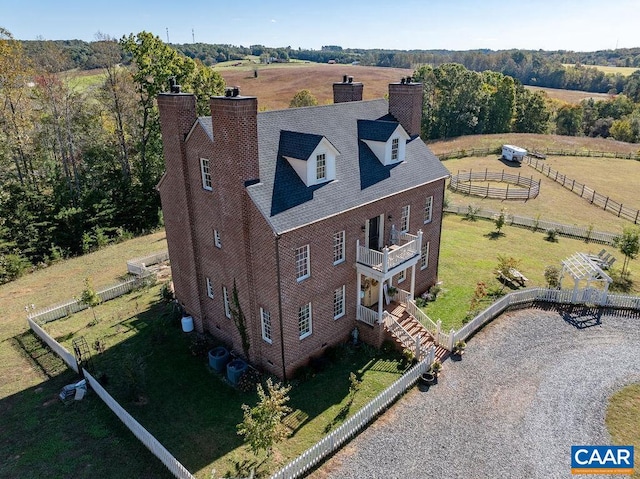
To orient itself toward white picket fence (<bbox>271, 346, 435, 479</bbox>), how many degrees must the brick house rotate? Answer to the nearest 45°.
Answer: approximately 45° to its right

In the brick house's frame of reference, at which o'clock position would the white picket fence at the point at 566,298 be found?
The white picket fence is roughly at 10 o'clock from the brick house.

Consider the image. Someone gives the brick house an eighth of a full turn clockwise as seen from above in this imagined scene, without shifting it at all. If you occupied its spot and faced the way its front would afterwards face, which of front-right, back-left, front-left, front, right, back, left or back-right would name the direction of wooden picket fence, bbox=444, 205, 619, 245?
back-left

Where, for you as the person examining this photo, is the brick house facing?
facing the viewer and to the right of the viewer

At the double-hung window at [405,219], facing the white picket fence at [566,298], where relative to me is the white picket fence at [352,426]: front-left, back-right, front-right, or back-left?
back-right

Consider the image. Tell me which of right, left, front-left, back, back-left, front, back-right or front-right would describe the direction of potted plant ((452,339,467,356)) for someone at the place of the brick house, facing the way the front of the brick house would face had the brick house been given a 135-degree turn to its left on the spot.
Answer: right

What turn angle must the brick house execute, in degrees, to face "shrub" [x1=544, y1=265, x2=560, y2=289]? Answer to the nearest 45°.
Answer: approximately 45° to its left

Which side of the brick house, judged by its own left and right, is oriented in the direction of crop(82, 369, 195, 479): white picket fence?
right

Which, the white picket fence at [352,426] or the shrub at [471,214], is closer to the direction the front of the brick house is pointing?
the white picket fence

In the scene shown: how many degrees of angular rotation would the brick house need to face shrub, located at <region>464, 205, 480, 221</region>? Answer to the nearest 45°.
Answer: approximately 90° to its left

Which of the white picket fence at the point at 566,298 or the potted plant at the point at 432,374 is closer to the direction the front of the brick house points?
the potted plant

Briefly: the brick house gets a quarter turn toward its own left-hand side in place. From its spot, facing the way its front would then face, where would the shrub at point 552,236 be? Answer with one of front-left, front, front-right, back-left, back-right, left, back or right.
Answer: front

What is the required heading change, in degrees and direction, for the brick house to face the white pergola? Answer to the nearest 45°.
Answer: approximately 45° to its left
